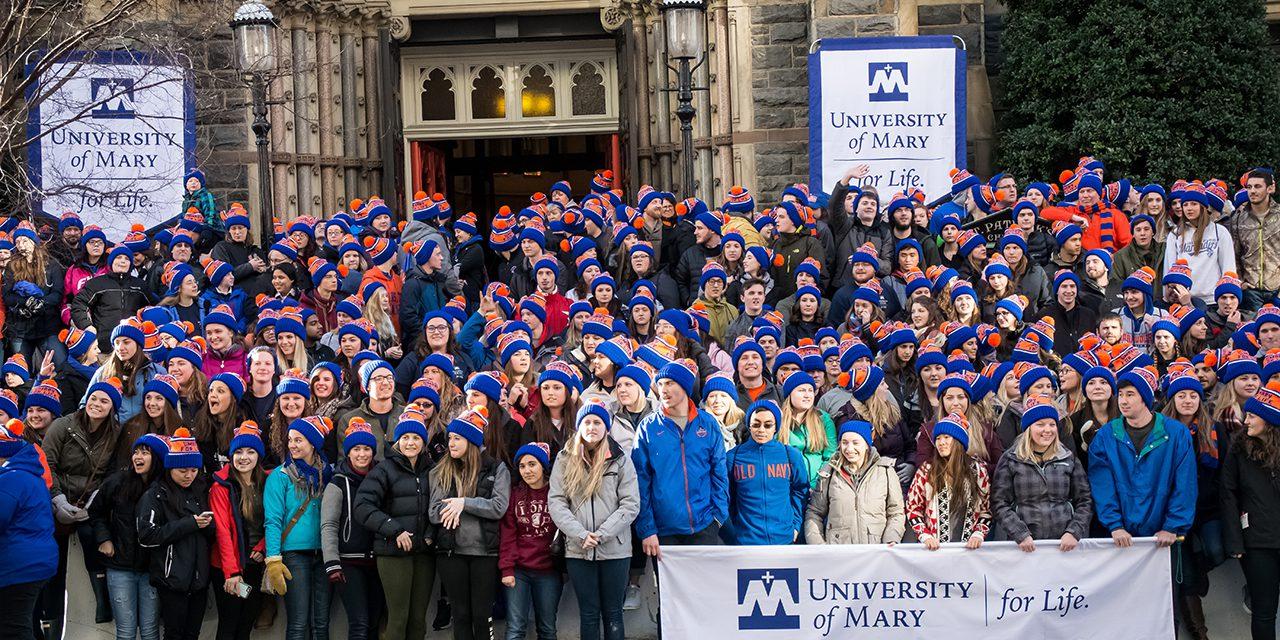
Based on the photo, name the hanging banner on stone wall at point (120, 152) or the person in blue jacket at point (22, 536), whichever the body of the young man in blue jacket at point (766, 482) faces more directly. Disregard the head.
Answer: the person in blue jacket

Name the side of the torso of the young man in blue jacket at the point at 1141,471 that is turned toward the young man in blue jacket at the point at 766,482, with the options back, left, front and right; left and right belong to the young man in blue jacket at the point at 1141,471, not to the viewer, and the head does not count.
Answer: right

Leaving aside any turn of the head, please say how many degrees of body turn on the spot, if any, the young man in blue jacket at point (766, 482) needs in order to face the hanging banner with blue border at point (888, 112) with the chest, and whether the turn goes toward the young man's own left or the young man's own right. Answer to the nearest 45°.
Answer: approximately 180°

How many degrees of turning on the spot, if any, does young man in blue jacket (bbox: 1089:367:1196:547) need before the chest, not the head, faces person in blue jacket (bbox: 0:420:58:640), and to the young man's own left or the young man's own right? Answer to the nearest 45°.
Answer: approximately 45° to the young man's own right

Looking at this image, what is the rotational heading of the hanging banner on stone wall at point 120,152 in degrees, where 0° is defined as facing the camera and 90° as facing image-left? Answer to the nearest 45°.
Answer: approximately 0°

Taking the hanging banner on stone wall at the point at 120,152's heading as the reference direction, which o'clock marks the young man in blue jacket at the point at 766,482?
The young man in blue jacket is roughly at 11 o'clock from the hanging banner on stone wall.

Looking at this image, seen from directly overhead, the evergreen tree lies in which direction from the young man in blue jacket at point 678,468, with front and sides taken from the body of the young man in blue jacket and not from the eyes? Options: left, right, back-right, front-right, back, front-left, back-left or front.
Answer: back-left

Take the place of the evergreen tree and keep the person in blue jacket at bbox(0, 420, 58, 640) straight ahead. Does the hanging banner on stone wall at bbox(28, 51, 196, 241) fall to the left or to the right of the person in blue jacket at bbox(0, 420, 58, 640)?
right

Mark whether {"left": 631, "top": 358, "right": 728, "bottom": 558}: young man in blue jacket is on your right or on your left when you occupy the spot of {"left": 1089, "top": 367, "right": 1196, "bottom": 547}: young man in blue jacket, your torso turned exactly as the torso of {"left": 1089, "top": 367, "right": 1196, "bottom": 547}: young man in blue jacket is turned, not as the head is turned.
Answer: on your right

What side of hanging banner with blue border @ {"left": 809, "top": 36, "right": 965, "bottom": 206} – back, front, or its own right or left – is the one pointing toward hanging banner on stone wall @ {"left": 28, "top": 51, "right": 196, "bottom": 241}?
right
